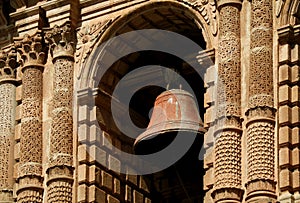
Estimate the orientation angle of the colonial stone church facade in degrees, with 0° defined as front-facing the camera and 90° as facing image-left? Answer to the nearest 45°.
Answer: approximately 45°
